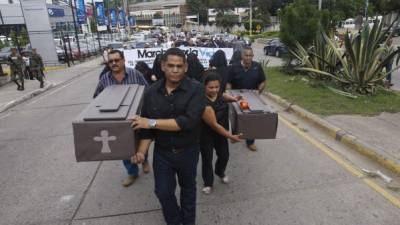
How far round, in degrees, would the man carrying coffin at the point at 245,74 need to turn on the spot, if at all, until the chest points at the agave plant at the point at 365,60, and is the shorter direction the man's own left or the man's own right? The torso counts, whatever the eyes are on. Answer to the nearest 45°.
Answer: approximately 135° to the man's own left

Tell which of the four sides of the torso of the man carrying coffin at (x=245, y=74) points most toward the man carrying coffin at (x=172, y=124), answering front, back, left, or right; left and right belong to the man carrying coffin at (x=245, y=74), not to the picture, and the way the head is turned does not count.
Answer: front

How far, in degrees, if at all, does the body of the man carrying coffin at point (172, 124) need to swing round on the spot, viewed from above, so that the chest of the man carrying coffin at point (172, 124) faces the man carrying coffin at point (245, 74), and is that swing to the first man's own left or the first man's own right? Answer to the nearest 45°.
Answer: approximately 135° to the first man's own left

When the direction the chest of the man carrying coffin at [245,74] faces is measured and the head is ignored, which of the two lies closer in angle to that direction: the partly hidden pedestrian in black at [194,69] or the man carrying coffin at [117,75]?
the man carrying coffin

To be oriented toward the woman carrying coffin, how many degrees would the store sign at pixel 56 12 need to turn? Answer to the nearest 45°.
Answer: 0° — it already faces them

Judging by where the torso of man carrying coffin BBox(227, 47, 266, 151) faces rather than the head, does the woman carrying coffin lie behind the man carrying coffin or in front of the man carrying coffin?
in front

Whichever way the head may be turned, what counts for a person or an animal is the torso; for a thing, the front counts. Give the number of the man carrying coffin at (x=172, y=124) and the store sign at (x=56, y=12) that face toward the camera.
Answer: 2

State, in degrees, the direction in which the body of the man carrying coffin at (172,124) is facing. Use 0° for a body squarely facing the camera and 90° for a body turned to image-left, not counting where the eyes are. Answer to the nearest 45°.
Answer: approximately 0°
